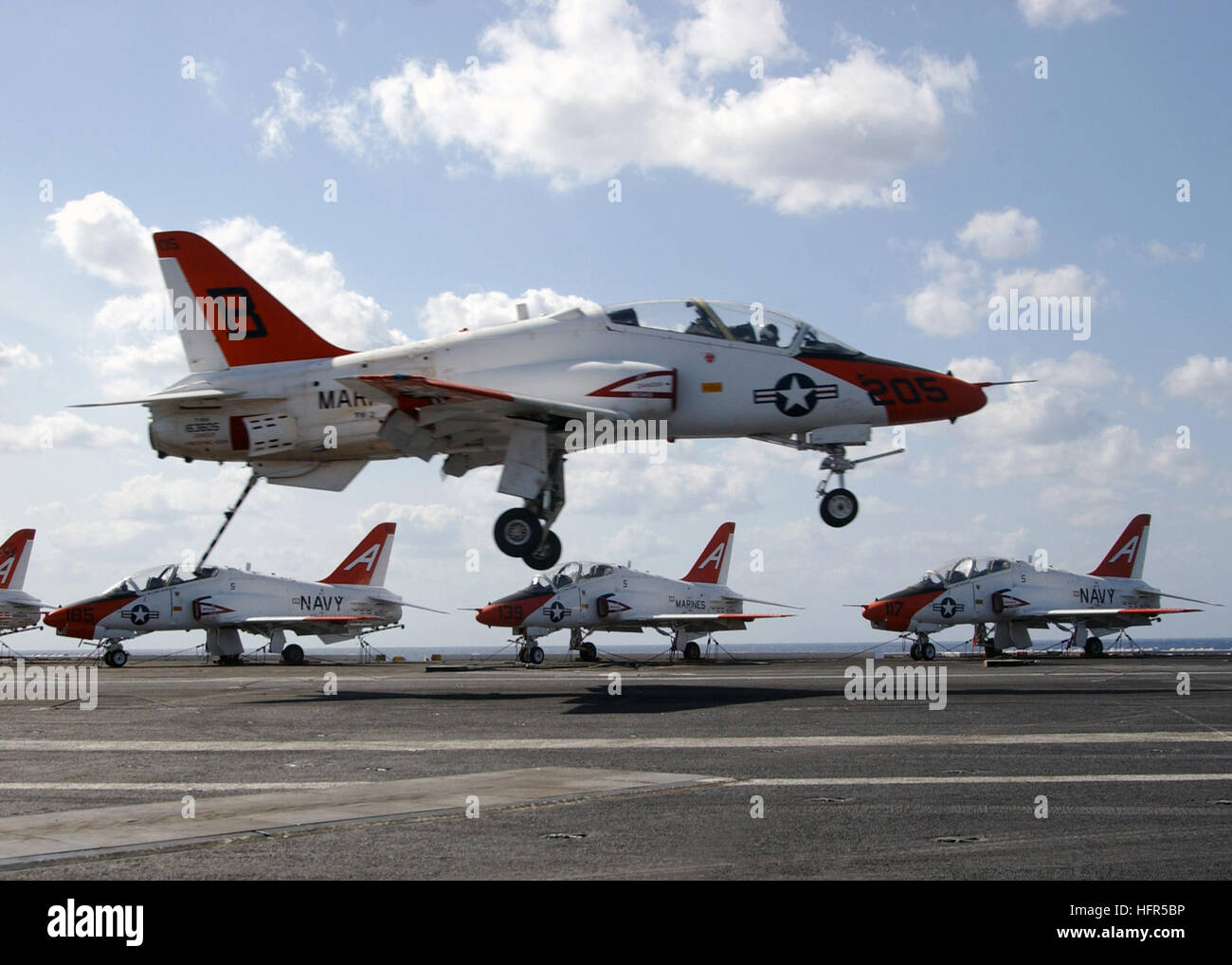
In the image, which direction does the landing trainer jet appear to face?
to the viewer's right

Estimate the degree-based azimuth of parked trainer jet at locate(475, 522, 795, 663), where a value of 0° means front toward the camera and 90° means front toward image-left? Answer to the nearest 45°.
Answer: approximately 45°

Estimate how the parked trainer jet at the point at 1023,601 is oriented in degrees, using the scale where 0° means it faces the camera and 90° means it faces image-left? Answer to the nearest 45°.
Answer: approximately 45°

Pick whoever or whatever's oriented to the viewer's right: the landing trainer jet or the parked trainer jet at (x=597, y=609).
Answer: the landing trainer jet

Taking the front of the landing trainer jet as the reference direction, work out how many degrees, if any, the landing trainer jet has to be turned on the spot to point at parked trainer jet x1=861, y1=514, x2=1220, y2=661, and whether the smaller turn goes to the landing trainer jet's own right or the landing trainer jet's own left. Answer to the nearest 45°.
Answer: approximately 45° to the landing trainer jet's own left
